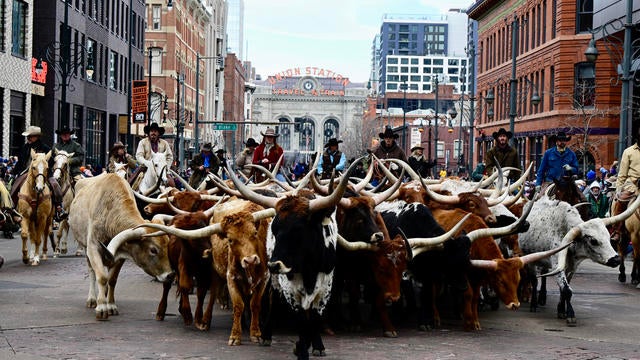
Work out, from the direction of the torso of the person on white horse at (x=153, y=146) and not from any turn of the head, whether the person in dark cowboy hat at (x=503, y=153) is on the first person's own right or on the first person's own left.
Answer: on the first person's own left

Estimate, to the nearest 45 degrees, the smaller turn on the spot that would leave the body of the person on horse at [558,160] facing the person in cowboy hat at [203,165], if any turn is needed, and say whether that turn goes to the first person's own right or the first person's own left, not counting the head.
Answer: approximately 90° to the first person's own right

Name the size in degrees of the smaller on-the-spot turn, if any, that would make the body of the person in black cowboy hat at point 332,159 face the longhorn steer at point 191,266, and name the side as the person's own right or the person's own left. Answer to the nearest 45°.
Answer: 0° — they already face it

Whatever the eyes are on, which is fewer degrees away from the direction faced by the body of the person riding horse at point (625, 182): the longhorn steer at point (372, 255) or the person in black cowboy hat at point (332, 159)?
the longhorn steer

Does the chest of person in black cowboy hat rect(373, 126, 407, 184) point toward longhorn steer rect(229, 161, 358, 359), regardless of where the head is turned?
yes

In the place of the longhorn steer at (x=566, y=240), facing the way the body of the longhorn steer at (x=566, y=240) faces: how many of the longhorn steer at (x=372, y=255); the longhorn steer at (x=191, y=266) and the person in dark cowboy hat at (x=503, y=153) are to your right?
2

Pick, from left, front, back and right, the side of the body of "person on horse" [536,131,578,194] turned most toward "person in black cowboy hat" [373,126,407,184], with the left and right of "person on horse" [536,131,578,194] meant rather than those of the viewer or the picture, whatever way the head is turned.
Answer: right

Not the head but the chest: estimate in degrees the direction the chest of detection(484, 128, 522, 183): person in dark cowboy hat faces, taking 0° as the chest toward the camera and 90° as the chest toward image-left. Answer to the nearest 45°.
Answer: approximately 0°

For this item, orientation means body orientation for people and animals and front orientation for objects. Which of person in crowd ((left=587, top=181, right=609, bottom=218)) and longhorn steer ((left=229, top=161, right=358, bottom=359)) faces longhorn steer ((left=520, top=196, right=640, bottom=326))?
the person in crowd

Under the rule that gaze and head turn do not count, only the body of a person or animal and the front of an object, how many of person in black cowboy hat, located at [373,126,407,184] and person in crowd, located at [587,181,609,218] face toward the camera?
2

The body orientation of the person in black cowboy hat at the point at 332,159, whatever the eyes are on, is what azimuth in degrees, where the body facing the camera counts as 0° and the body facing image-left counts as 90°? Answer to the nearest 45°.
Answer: approximately 0°

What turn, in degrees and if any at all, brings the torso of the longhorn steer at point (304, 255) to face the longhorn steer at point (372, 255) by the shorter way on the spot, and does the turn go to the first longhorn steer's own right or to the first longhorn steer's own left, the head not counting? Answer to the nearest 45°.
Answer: approximately 135° to the first longhorn steer's own left
